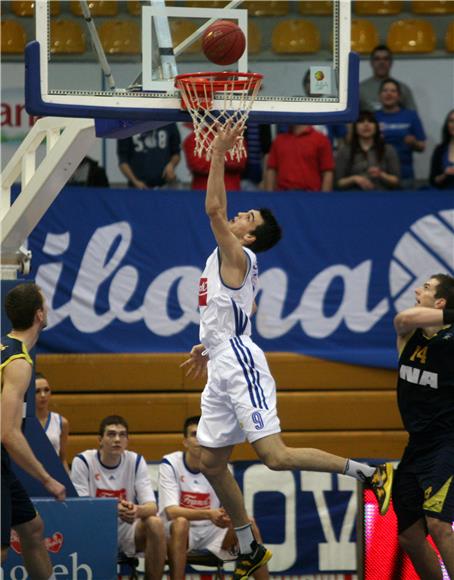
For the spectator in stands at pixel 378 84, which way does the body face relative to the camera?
toward the camera

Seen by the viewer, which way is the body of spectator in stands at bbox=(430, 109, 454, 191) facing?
toward the camera

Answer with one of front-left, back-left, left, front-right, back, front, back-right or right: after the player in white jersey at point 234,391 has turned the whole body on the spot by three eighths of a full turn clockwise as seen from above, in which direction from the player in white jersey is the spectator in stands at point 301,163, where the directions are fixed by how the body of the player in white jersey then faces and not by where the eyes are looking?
front-left

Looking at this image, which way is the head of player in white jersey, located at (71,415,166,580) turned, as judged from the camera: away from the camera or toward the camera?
toward the camera

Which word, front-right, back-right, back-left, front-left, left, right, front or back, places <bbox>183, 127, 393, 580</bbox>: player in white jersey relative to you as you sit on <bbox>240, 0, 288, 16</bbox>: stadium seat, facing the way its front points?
front

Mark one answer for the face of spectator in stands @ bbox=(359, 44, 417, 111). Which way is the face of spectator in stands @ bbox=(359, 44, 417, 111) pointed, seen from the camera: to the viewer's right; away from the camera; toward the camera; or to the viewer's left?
toward the camera

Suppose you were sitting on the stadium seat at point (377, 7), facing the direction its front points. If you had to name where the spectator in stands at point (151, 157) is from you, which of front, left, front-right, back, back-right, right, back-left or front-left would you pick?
front-right

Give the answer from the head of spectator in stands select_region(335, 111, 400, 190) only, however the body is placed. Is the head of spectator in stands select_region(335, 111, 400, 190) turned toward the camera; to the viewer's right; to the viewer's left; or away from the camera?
toward the camera

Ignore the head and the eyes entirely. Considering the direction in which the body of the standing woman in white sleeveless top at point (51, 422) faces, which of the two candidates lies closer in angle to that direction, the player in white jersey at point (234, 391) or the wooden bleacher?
the player in white jersey

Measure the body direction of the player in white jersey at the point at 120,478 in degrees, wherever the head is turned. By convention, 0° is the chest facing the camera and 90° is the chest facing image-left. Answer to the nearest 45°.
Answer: approximately 0°

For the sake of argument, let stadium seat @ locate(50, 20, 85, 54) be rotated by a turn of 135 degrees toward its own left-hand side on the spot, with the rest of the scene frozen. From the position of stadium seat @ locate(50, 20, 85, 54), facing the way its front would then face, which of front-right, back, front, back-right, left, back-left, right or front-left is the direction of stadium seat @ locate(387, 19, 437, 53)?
front
